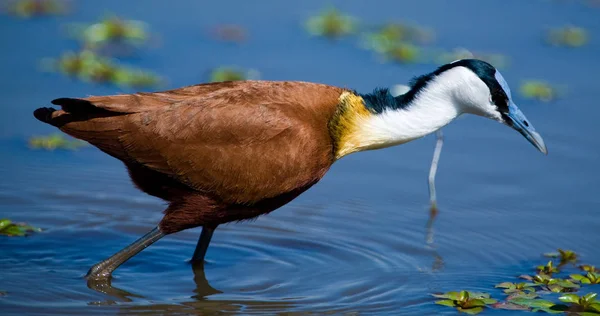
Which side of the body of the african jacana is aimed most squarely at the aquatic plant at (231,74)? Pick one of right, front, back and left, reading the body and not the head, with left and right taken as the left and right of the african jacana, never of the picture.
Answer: left

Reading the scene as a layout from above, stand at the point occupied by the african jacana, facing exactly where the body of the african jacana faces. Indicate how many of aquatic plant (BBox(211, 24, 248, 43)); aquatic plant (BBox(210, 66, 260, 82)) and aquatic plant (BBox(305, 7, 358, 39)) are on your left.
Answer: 3

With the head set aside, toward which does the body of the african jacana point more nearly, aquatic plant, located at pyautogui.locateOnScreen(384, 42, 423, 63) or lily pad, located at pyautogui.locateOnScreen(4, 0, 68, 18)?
the aquatic plant

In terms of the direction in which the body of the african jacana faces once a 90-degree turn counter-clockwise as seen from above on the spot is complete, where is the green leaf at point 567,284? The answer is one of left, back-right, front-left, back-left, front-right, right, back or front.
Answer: right

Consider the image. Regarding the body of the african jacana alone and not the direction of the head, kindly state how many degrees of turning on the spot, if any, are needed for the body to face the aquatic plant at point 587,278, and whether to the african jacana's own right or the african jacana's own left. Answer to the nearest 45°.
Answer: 0° — it already faces it

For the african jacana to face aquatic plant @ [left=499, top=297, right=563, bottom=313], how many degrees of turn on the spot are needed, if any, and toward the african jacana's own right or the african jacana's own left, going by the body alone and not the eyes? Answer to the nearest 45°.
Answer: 0° — it already faces it

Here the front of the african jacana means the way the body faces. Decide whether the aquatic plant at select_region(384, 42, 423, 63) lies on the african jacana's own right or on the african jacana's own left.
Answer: on the african jacana's own left

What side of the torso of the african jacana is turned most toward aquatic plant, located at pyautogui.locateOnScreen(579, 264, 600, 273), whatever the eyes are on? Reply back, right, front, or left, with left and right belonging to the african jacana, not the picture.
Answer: front

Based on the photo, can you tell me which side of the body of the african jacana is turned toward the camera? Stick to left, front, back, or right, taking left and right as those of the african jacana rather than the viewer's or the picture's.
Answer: right

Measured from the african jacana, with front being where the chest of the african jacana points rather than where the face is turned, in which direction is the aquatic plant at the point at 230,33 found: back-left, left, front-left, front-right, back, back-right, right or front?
left

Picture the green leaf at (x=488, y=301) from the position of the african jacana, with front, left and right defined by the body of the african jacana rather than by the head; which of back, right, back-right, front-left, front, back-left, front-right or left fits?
front

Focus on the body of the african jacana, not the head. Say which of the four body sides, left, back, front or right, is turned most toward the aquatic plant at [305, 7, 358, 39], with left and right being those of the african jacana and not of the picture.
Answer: left

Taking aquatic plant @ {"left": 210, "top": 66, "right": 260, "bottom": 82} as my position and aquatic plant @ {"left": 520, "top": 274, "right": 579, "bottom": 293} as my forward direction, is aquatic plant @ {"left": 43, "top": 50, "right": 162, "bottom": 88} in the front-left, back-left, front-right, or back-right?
back-right

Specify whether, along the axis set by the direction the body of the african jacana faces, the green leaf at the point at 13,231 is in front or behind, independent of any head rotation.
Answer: behind

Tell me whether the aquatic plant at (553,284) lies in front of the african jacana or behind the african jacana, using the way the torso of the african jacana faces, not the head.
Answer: in front

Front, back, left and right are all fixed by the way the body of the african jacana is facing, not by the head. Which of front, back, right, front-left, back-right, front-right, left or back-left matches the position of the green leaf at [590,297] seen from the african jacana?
front

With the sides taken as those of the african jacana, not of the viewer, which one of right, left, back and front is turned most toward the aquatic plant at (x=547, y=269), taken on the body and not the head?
front
